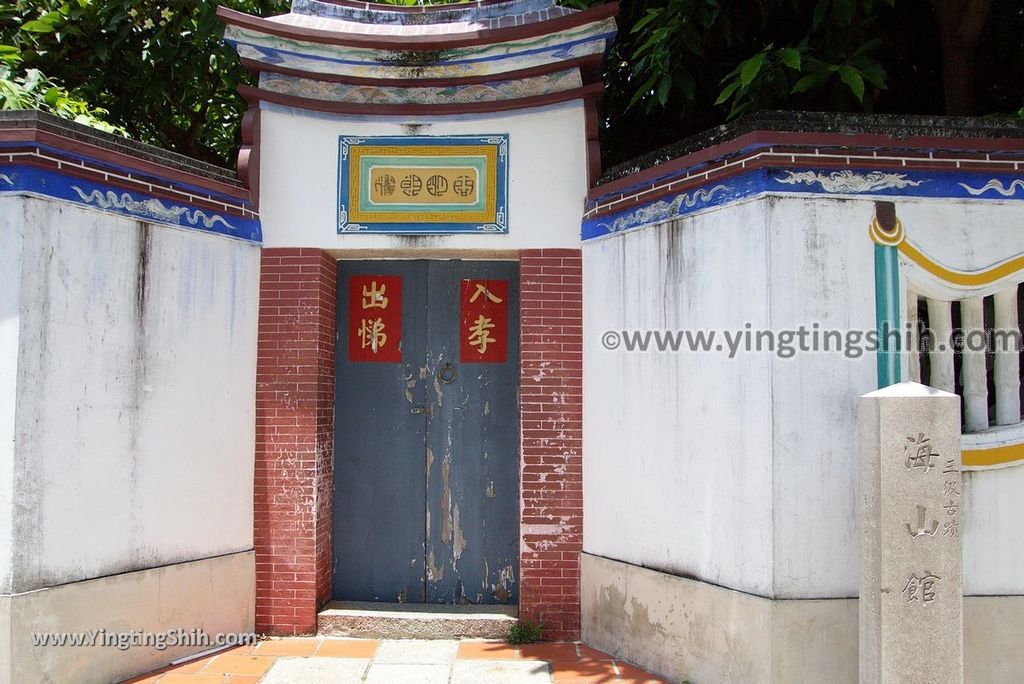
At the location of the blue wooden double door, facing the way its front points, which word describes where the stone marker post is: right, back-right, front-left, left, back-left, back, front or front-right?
front-left

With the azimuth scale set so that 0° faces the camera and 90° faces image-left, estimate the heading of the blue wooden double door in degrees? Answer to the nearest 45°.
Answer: approximately 0°
